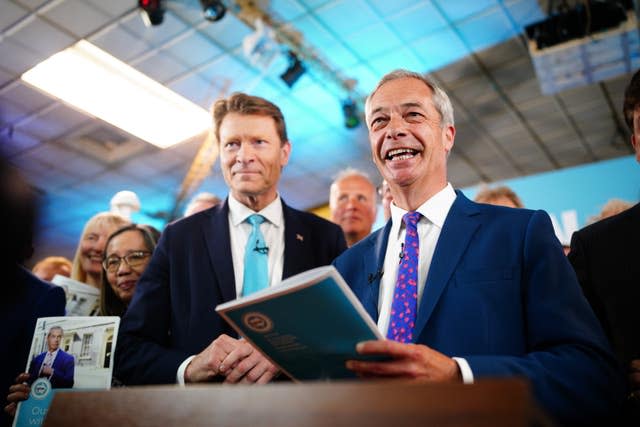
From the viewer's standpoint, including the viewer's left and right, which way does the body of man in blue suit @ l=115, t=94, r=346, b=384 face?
facing the viewer

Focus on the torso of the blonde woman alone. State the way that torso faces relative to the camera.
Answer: toward the camera

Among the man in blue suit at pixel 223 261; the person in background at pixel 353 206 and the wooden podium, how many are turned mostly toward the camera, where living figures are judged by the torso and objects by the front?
3

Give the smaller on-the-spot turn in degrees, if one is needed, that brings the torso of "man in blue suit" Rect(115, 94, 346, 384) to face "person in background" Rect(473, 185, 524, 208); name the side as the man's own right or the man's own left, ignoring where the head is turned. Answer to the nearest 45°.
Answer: approximately 135° to the man's own left

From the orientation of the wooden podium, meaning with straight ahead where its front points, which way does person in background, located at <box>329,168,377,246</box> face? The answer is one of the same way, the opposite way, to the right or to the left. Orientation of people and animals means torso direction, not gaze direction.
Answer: the same way

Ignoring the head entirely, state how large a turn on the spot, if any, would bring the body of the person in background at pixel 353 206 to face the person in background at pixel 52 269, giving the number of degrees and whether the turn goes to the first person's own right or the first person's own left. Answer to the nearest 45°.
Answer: approximately 90° to the first person's own right

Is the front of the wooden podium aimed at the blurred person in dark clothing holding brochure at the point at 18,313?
no

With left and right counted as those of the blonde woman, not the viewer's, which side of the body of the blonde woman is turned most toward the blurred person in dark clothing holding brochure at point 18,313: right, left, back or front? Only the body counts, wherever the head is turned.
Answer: front

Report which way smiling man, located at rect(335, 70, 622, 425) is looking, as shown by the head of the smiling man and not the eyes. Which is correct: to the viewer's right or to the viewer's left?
to the viewer's left

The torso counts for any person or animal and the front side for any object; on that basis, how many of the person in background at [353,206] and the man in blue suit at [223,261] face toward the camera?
2

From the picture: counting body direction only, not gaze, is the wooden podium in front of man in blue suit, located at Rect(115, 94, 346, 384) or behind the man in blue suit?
in front

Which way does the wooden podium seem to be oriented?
toward the camera

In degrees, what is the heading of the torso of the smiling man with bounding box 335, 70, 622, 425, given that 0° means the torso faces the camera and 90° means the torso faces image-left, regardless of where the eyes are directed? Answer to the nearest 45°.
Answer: approximately 45°

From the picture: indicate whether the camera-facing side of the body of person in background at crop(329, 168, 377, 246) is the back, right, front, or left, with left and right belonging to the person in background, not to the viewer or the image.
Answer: front
